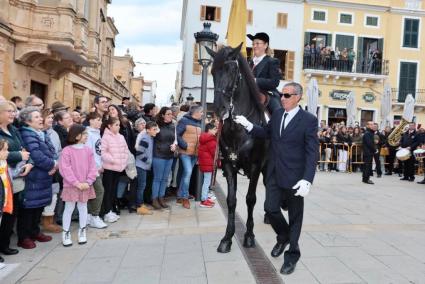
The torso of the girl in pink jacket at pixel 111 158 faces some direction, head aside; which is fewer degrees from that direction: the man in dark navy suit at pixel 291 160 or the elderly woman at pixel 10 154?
the man in dark navy suit

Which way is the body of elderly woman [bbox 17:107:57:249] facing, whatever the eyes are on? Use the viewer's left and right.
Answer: facing to the right of the viewer

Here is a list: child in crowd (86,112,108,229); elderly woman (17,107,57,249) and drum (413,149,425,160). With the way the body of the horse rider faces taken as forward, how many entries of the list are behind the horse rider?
1

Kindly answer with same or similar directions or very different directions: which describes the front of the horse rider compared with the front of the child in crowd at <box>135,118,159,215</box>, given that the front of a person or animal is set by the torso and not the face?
very different directions

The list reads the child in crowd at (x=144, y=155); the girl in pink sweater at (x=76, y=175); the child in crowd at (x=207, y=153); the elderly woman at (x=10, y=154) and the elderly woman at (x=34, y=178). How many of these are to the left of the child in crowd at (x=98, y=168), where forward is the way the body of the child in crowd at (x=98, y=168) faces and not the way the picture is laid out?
2

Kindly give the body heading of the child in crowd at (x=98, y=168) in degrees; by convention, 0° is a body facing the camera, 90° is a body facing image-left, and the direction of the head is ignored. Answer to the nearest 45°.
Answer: approximately 315°

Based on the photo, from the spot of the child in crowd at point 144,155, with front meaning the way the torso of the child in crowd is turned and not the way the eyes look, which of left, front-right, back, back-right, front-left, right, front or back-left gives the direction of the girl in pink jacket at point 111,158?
back-right

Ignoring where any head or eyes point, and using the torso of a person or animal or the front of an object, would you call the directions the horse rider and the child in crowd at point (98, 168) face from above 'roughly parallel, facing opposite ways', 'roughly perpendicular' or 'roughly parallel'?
roughly perpendicular

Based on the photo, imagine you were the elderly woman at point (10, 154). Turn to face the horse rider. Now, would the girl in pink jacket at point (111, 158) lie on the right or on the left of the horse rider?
left

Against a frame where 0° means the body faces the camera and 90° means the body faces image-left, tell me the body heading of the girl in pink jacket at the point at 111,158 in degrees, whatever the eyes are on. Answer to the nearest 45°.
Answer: approximately 315°
